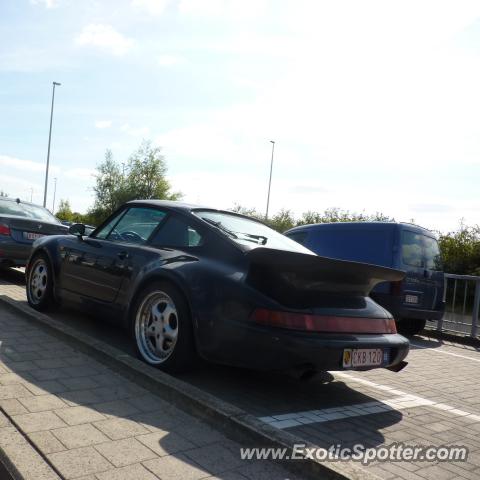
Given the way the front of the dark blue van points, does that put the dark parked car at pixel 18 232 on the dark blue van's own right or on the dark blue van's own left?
on the dark blue van's own left

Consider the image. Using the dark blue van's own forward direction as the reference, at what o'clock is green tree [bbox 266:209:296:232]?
The green tree is roughly at 1 o'clock from the dark blue van.

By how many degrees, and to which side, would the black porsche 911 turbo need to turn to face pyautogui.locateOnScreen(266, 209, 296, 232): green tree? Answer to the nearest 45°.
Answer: approximately 45° to its right

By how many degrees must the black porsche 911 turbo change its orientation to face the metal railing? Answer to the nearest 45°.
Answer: approximately 90° to its right

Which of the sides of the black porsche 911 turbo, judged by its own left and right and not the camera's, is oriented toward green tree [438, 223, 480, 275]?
right

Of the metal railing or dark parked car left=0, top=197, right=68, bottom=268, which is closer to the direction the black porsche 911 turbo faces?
the dark parked car

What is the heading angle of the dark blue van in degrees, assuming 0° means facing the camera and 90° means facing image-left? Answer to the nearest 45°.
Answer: approximately 135°

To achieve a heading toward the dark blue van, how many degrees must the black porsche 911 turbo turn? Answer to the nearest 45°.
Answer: approximately 90° to its right

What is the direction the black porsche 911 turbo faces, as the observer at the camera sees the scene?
facing away from the viewer and to the left of the viewer

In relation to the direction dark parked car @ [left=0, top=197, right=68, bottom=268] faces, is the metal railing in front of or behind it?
behind

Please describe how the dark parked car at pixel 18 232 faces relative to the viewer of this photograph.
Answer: facing away from the viewer and to the left of the viewer
